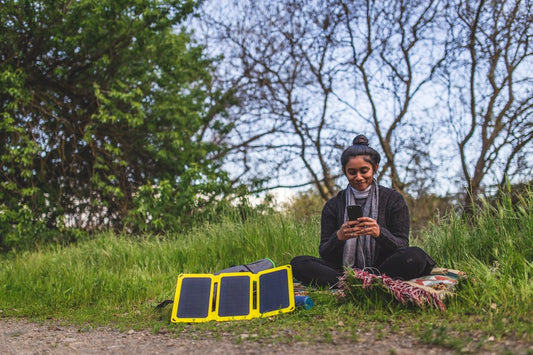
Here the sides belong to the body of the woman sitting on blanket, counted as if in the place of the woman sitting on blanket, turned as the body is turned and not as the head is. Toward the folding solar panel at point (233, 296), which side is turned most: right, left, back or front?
right

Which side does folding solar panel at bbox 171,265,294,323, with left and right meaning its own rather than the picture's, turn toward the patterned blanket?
left

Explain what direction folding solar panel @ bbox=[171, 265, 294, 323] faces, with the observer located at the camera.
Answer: facing the viewer

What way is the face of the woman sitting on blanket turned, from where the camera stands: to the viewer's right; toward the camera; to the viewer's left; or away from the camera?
toward the camera

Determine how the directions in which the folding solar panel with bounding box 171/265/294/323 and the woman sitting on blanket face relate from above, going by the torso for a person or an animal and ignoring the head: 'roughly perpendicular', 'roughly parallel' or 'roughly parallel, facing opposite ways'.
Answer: roughly parallel

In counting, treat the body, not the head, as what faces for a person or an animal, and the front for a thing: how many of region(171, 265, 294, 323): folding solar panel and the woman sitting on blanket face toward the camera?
2

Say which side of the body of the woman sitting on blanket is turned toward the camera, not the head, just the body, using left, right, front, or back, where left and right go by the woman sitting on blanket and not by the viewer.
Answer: front

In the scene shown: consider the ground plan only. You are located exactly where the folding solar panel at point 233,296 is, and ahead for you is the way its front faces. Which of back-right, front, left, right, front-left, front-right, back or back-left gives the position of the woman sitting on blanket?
left
